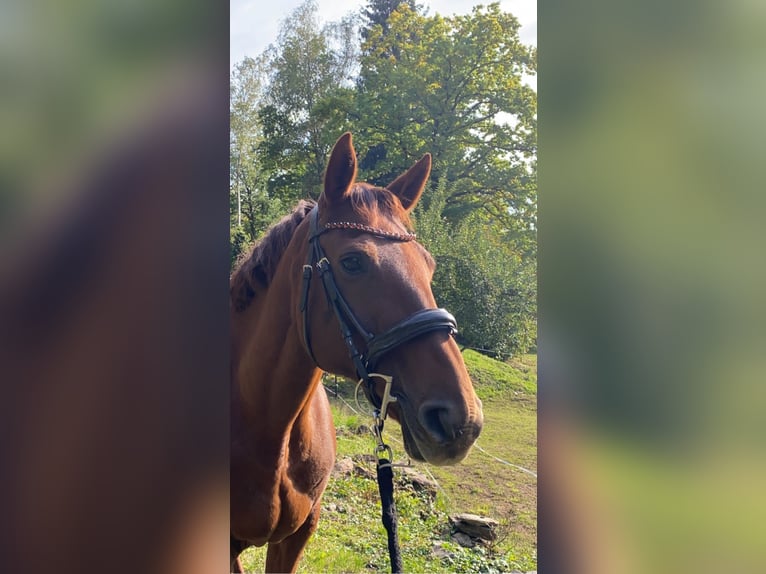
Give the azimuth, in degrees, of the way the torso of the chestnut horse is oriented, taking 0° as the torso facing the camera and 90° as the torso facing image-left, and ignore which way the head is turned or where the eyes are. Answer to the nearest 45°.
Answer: approximately 315°
